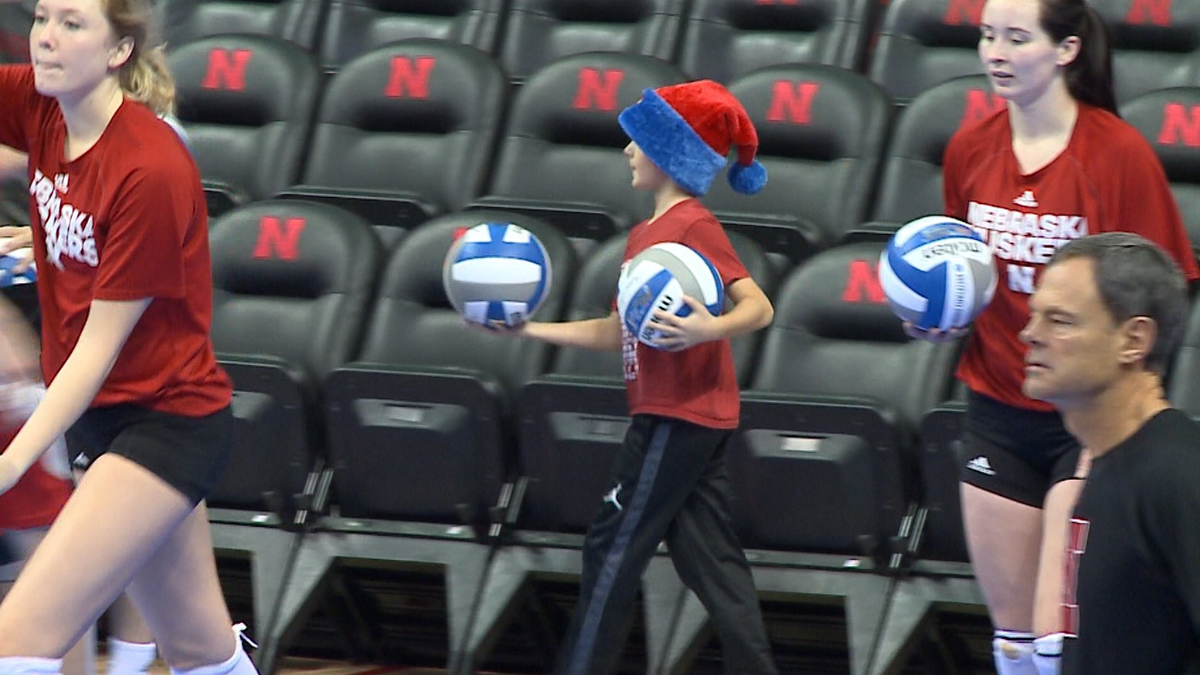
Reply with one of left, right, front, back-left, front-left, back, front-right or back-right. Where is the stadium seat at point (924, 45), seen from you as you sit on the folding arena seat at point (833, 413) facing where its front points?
back-right

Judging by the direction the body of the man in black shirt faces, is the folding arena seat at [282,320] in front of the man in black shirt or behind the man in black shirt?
in front

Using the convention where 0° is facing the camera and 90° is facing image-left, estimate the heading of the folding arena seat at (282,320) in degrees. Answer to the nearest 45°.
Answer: approximately 45°

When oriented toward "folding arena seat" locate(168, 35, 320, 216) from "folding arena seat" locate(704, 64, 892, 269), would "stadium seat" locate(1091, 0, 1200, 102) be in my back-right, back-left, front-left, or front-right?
back-right

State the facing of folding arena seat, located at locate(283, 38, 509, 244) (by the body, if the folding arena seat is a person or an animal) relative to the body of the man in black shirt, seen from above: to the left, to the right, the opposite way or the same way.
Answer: to the left

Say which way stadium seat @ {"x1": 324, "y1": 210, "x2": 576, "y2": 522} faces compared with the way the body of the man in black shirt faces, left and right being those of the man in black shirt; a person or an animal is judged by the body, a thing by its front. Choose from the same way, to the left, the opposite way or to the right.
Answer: to the left

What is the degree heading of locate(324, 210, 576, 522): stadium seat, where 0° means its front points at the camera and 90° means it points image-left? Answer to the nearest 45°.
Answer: approximately 45°

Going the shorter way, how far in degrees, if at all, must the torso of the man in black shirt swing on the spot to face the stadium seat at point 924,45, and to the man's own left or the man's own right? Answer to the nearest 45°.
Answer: approximately 90° to the man's own right

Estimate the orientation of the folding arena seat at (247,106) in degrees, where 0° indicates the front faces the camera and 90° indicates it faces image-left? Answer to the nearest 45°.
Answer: approximately 45°

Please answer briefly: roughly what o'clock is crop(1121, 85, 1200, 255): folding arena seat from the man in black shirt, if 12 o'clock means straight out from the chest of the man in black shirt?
The folding arena seat is roughly at 3 o'clock from the man in black shirt.

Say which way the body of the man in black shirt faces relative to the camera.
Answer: to the viewer's left

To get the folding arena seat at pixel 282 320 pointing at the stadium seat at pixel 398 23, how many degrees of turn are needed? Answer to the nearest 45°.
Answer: approximately 135° to its right

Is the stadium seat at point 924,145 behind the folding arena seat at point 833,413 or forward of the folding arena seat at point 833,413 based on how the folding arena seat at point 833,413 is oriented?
behind

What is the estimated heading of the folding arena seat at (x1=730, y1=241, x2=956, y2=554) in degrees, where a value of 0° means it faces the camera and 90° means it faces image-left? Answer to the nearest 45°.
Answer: approximately 45°

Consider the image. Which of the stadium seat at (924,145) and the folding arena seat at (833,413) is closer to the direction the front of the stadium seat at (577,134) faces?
the folding arena seat

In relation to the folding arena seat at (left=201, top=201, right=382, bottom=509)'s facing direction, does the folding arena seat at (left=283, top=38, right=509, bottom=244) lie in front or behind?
behind
